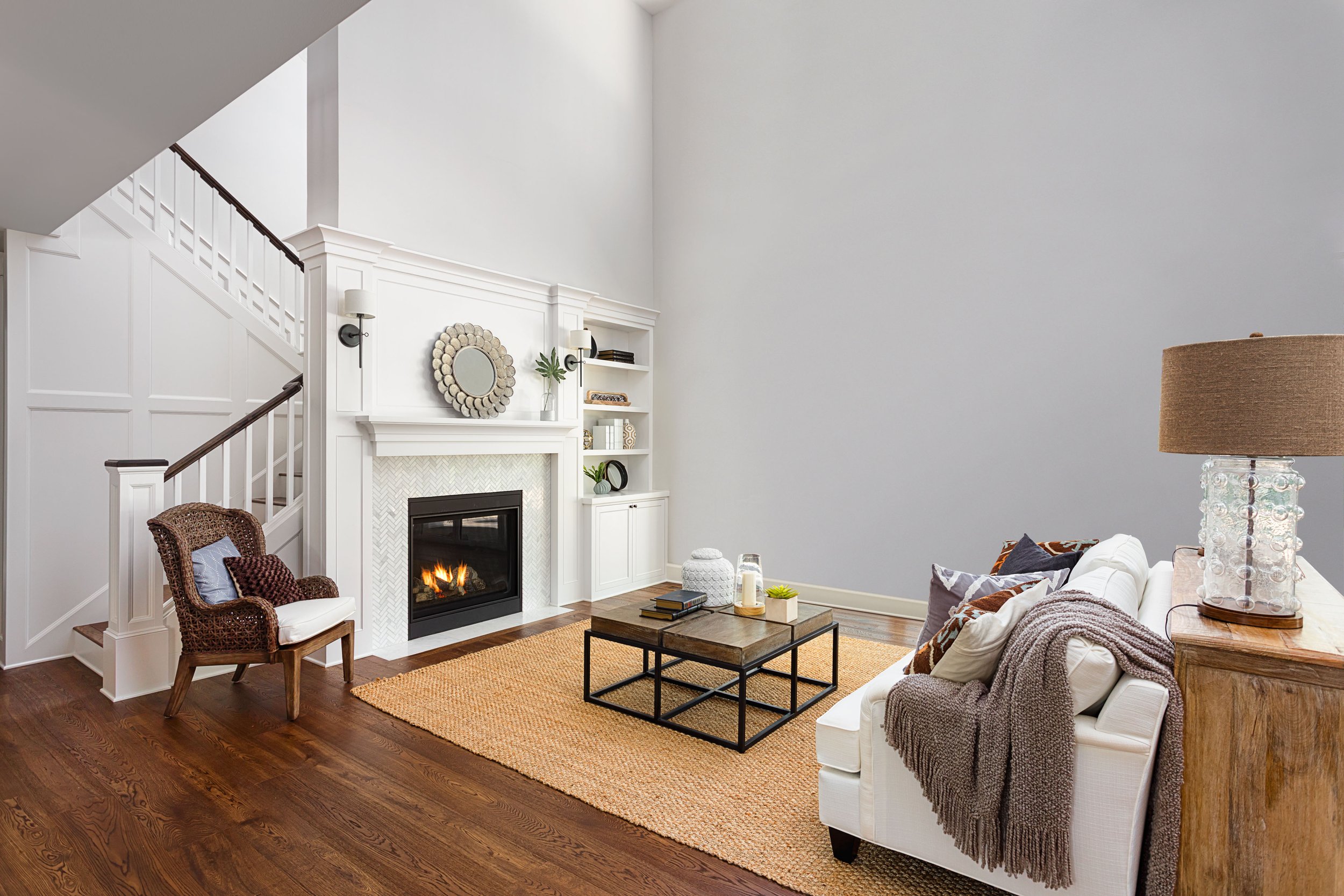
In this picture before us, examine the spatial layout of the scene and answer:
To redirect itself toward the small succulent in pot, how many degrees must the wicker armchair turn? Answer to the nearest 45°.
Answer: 0° — it already faces it

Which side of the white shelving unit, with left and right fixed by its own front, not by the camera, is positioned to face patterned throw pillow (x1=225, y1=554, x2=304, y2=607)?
right

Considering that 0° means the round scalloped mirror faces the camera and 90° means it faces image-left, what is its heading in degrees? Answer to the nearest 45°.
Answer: approximately 315°

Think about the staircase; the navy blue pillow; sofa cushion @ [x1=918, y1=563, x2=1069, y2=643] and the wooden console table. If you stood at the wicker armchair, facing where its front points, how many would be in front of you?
3

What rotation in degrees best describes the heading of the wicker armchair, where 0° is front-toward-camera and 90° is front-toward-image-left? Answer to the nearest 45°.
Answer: approximately 315°
